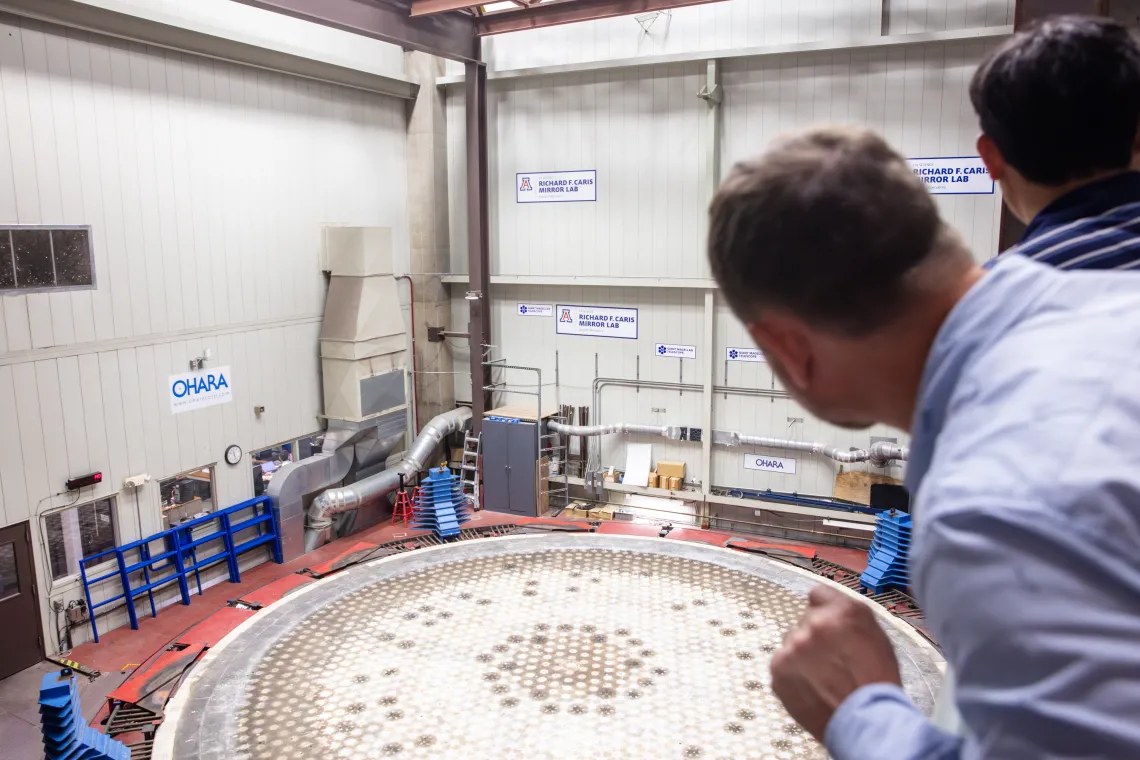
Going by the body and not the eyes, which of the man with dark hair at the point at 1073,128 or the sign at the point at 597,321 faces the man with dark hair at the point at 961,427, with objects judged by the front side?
the sign

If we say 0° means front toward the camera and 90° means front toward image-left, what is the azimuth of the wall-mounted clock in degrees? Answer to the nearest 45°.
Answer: approximately 315°

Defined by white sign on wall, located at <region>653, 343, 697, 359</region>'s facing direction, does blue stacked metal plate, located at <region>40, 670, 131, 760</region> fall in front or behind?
in front

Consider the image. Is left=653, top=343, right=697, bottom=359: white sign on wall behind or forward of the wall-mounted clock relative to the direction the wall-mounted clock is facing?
forward

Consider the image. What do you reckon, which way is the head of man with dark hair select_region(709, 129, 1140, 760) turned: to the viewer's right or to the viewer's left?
to the viewer's left

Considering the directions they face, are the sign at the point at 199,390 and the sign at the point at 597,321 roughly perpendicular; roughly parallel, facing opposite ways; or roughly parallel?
roughly perpendicular

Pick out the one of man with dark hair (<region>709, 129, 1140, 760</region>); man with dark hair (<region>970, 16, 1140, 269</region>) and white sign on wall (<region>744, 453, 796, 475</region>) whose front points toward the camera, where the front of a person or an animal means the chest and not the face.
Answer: the white sign on wall

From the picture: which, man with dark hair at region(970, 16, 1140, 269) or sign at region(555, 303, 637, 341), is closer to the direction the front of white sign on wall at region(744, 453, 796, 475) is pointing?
the man with dark hair

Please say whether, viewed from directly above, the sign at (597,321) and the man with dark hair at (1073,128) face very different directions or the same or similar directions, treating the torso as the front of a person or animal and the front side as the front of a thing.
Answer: very different directions

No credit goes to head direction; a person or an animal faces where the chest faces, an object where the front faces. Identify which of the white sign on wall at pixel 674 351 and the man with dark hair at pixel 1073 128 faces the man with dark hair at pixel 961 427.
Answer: the white sign on wall
